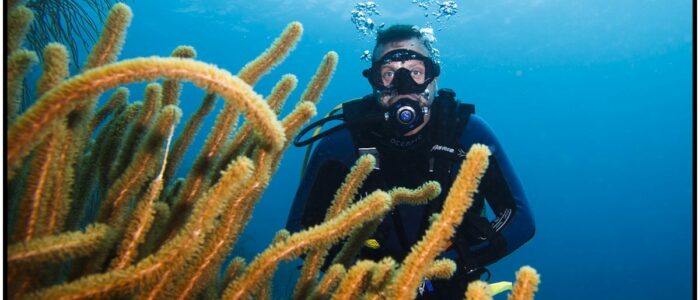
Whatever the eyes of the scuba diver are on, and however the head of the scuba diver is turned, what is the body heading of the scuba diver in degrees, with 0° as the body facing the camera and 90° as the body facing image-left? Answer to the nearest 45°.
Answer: approximately 0°

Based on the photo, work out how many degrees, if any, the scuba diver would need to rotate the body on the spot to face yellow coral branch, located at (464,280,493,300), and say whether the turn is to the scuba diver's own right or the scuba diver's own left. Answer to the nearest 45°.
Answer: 0° — they already face it
